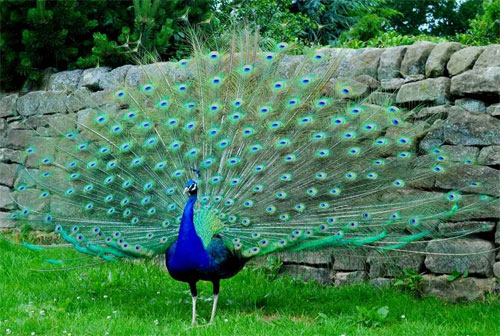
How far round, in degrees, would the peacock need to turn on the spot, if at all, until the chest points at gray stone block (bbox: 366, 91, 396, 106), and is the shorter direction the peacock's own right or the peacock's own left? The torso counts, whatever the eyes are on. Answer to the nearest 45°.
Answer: approximately 180°

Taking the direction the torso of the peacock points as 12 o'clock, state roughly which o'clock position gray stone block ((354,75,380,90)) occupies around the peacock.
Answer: The gray stone block is roughly at 6 o'clock from the peacock.

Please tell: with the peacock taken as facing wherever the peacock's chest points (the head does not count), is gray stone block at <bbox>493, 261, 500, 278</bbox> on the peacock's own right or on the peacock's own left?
on the peacock's own left

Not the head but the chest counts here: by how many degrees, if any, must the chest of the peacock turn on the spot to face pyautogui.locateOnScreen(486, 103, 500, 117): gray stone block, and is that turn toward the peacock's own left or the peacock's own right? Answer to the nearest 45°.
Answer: approximately 135° to the peacock's own left

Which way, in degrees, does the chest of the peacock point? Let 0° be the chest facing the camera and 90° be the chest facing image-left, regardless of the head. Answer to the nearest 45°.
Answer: approximately 45°

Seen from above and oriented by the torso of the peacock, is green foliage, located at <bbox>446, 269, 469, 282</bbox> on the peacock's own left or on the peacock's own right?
on the peacock's own left

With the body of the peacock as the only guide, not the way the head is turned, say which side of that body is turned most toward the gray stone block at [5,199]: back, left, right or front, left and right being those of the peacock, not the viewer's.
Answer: right

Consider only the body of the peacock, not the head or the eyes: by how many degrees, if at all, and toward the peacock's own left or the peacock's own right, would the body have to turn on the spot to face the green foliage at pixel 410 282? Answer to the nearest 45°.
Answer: approximately 135° to the peacock's own left

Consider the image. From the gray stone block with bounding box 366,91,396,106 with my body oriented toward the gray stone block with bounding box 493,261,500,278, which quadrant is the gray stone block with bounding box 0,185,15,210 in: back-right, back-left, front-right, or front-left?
back-right
